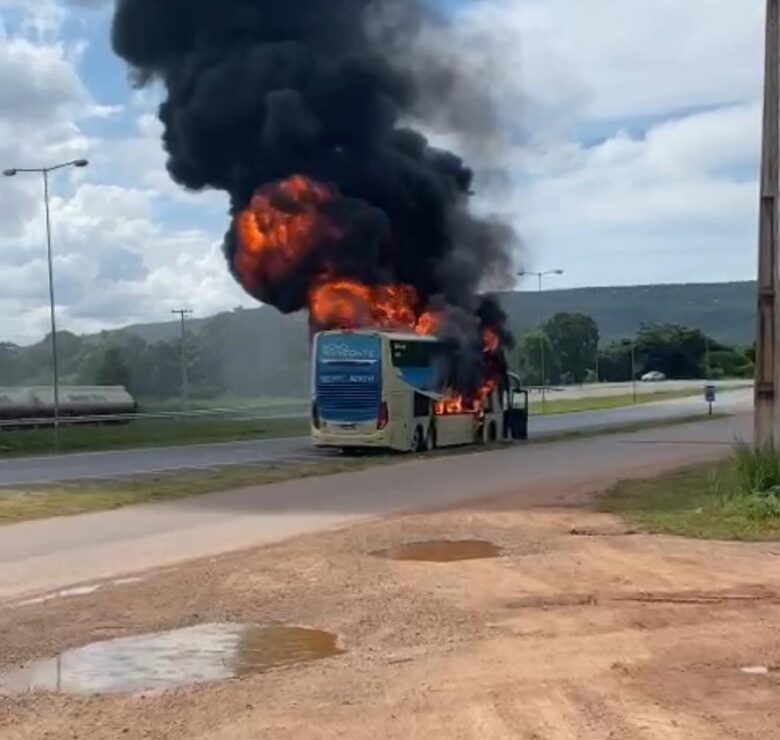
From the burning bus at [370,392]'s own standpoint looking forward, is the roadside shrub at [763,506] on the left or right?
on its right

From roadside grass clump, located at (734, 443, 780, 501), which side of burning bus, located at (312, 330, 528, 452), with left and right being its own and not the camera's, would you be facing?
right

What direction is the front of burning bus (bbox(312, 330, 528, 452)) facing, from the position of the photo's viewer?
facing away from the viewer and to the right of the viewer
